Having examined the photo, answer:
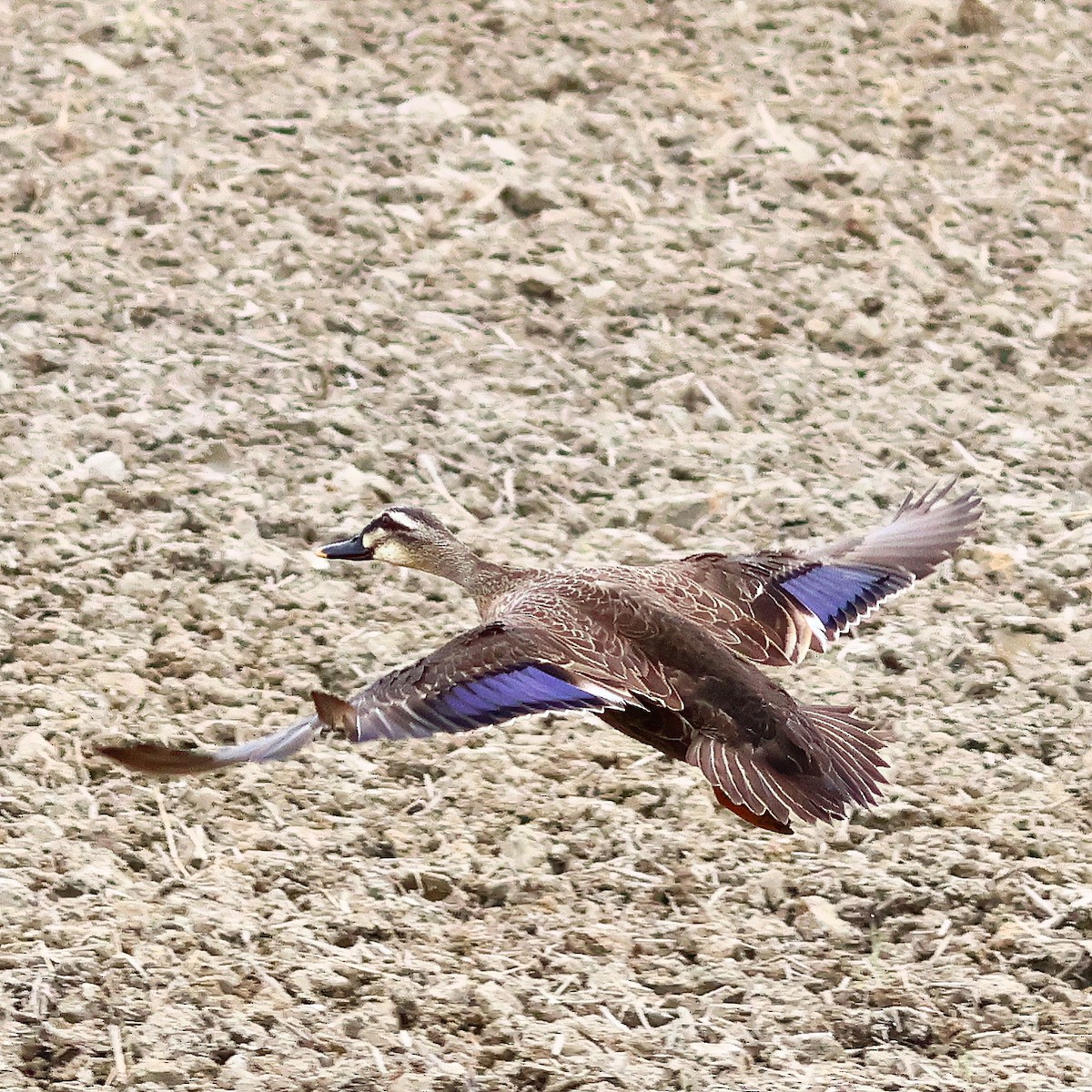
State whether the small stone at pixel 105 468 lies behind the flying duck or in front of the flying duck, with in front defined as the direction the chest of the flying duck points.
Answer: in front

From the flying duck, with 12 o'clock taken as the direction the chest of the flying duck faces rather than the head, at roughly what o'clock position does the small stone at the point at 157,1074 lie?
The small stone is roughly at 9 o'clock from the flying duck.

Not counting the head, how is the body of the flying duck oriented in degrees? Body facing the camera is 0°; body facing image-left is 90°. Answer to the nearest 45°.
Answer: approximately 135°

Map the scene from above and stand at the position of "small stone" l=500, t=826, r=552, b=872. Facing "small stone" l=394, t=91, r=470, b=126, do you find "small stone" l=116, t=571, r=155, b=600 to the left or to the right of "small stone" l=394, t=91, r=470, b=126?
left

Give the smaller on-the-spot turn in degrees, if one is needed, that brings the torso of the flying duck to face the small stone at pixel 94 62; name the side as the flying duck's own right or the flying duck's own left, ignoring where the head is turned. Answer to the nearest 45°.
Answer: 0° — it already faces it

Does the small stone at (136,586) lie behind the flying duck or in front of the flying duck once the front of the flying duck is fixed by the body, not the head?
in front

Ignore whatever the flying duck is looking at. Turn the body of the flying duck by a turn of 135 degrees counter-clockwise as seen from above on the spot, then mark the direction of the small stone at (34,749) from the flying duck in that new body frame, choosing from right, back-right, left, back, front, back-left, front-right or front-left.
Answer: right

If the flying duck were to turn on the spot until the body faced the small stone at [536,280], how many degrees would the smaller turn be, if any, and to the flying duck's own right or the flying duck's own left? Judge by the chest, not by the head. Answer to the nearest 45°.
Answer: approximately 45° to the flying duck's own right

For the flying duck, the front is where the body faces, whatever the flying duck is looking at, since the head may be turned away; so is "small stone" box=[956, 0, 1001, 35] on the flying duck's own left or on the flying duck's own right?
on the flying duck's own right
